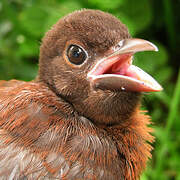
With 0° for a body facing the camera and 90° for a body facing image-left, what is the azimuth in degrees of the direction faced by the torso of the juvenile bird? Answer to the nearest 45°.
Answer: approximately 270°
